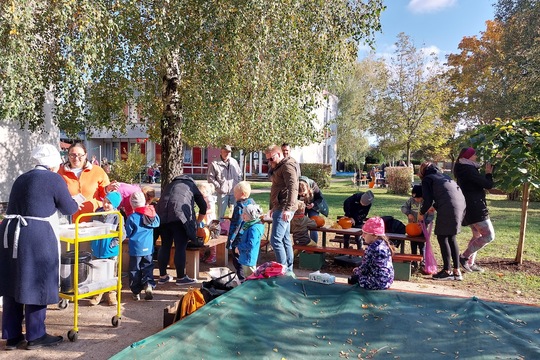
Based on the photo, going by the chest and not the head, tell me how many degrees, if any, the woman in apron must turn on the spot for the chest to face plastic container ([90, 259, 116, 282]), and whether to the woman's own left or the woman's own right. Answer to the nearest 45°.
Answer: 0° — they already face it

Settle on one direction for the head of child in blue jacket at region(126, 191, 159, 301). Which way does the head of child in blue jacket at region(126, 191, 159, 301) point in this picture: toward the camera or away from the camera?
away from the camera

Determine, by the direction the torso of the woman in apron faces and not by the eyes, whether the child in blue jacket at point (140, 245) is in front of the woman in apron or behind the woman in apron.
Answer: in front

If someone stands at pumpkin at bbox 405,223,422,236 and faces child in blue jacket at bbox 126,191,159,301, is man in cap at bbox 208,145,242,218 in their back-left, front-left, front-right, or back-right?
front-right

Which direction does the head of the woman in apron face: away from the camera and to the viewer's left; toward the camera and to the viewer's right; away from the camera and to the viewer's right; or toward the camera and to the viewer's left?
away from the camera and to the viewer's right

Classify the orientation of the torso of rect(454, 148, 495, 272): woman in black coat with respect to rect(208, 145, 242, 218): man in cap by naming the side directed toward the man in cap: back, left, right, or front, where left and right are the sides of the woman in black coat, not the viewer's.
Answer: back

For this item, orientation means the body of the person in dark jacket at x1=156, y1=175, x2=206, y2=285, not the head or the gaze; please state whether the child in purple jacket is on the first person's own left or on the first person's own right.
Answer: on the first person's own right

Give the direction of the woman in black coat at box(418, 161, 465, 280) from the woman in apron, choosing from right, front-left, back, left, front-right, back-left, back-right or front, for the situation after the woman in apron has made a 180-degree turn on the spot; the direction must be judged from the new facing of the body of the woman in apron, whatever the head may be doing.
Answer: back-left

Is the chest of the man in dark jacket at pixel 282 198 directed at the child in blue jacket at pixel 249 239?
yes

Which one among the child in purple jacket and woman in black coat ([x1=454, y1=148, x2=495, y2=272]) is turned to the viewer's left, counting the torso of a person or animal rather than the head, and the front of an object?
the child in purple jacket

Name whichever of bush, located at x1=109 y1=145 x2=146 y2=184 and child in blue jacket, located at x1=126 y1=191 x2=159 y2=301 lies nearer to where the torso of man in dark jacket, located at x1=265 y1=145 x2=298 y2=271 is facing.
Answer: the child in blue jacket

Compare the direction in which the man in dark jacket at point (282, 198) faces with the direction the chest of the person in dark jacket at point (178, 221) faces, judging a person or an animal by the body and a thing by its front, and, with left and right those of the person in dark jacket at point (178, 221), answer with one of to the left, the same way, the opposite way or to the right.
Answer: the opposite way

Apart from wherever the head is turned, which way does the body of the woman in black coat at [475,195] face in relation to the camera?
to the viewer's right
